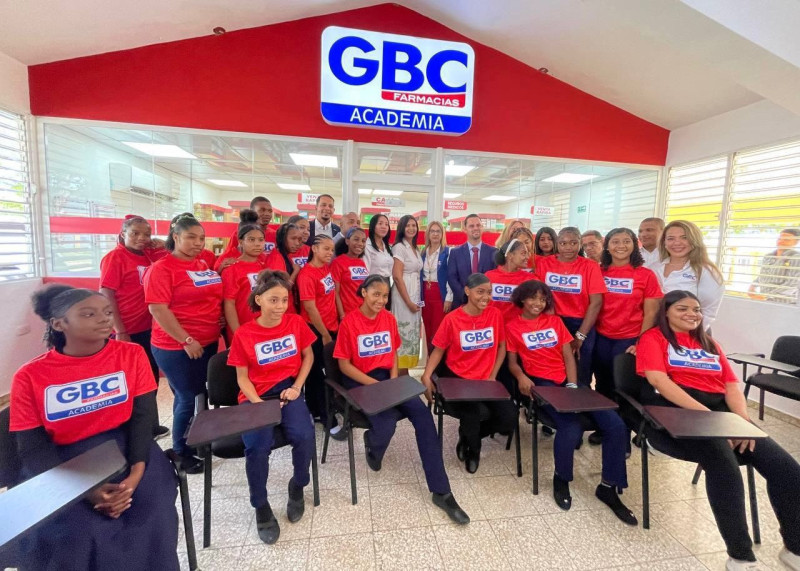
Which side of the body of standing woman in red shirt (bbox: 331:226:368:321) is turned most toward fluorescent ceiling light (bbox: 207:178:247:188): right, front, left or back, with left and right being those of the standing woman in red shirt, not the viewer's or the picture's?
back

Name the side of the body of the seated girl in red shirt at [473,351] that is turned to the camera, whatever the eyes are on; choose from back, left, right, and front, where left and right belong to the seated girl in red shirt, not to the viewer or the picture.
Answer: front

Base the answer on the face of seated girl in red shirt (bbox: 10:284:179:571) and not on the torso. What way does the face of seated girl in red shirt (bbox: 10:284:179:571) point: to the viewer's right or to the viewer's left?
to the viewer's right

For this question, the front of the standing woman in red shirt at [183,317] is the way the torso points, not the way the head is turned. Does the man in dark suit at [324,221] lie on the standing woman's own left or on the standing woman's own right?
on the standing woman's own left

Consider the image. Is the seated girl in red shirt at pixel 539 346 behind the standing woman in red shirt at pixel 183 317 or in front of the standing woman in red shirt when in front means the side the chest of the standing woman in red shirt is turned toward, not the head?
in front

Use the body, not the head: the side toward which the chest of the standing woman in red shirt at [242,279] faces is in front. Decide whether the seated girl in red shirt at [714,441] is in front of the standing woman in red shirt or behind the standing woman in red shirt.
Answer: in front

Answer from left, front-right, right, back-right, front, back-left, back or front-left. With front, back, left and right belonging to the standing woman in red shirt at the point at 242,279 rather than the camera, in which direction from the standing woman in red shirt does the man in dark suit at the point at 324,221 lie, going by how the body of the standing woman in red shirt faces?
left

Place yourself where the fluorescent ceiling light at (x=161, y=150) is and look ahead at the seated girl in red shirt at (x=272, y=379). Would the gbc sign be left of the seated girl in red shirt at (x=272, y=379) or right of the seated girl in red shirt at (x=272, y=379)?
left

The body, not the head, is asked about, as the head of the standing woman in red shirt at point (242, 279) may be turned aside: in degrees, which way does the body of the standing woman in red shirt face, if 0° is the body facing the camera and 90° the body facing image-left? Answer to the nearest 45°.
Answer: approximately 315°

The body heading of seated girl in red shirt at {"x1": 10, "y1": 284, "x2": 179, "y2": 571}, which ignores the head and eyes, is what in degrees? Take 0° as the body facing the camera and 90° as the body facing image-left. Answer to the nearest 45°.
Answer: approximately 0°

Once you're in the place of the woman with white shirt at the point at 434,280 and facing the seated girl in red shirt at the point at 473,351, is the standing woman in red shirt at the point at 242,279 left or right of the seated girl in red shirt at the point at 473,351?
right

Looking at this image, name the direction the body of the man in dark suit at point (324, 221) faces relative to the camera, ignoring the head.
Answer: toward the camera

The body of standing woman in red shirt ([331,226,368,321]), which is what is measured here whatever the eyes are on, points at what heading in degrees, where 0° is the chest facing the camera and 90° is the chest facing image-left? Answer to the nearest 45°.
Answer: approximately 315°
